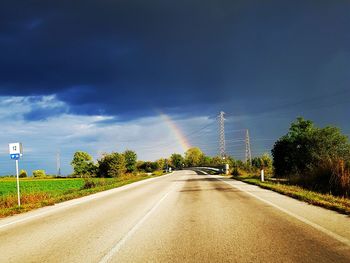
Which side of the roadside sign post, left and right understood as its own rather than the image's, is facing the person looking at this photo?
front
